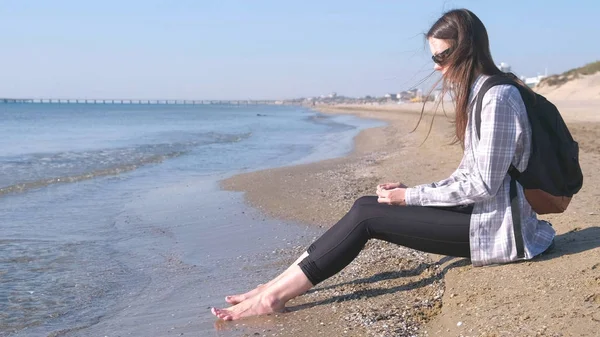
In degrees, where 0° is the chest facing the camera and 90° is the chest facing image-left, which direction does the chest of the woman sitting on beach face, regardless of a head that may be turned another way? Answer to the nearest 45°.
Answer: approximately 90°
